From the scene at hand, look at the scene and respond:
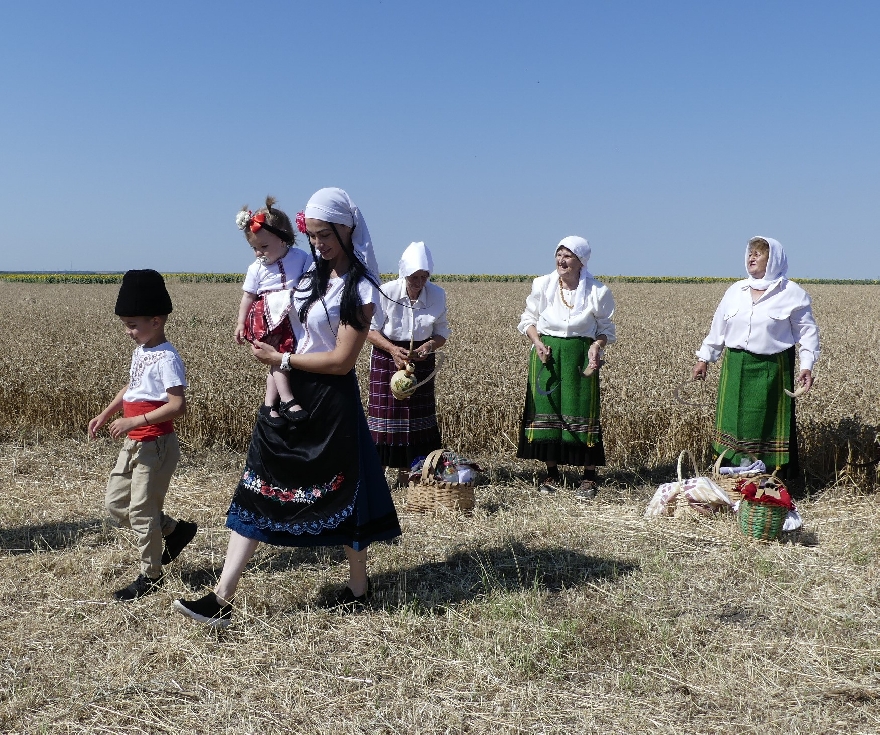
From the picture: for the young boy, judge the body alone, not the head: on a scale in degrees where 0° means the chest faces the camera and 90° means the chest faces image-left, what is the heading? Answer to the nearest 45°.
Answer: approximately 45°

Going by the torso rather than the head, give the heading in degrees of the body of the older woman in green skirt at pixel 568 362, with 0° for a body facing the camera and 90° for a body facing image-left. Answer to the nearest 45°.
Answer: approximately 0°

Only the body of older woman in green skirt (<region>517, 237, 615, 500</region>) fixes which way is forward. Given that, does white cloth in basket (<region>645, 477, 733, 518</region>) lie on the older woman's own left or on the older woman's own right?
on the older woman's own left

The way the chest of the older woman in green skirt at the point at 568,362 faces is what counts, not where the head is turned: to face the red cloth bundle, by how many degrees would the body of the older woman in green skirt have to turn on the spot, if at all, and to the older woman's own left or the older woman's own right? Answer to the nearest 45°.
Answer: approximately 45° to the older woman's own left

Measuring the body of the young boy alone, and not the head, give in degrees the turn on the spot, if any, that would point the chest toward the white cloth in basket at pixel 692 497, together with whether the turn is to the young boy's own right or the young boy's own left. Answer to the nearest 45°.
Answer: approximately 135° to the young boy's own left
